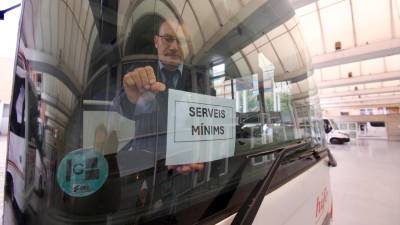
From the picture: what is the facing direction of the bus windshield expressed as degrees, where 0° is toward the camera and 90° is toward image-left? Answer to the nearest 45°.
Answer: approximately 315°
